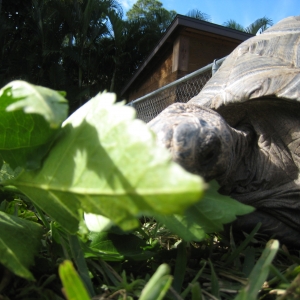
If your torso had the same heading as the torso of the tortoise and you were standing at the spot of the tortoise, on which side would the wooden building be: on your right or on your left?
on your right

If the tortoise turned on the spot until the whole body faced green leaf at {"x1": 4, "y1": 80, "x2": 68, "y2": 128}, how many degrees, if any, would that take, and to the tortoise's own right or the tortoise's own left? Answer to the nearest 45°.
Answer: approximately 45° to the tortoise's own left

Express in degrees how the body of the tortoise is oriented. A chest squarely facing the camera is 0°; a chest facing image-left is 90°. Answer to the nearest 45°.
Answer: approximately 45°

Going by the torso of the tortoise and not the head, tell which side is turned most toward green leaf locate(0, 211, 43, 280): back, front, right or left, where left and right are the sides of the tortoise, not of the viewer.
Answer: front

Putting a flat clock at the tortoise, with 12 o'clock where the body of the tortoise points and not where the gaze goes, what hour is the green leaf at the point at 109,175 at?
The green leaf is roughly at 11 o'clock from the tortoise.
